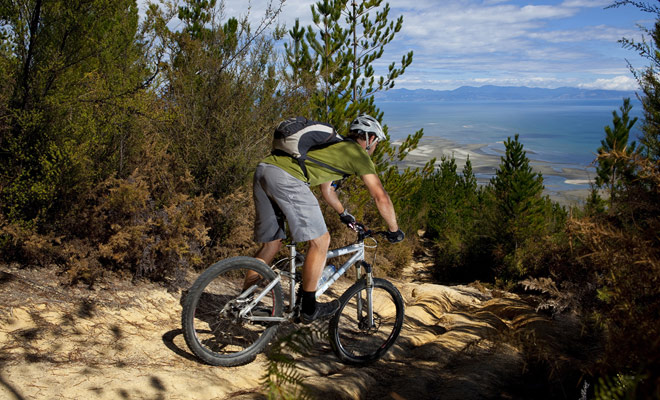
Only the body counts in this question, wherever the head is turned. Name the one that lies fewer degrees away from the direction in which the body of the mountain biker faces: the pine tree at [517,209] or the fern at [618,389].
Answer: the pine tree

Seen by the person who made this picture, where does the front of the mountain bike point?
facing away from the viewer and to the right of the viewer

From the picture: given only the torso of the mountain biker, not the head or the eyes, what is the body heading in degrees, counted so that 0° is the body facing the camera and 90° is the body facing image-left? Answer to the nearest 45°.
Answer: approximately 225°

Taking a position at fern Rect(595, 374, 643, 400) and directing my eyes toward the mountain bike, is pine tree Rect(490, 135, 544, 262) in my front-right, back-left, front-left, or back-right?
front-right

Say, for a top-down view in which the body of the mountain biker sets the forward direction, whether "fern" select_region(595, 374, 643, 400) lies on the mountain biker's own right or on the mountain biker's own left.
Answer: on the mountain biker's own right

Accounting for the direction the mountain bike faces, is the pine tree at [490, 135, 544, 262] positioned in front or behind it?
in front

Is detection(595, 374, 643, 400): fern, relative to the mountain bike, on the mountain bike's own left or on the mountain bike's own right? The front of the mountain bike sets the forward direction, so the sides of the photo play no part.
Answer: on the mountain bike's own right
